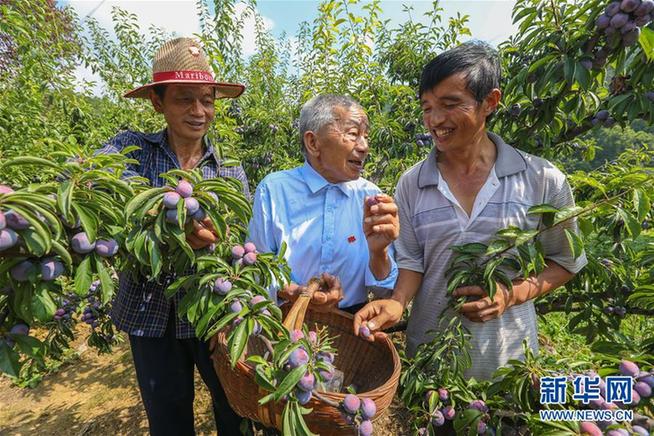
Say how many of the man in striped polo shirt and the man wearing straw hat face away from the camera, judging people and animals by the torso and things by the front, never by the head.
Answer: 0

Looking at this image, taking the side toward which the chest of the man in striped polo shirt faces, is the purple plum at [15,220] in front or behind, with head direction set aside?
in front

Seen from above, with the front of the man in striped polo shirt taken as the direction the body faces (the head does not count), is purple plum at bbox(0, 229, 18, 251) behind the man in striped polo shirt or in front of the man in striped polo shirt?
in front

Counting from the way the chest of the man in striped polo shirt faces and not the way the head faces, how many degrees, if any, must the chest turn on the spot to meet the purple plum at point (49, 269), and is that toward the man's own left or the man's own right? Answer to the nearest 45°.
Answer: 0° — they already face it

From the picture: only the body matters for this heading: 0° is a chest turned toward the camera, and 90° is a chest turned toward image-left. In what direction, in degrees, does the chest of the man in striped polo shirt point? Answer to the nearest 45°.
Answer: approximately 45°

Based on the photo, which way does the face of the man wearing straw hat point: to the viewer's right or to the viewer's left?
to the viewer's right

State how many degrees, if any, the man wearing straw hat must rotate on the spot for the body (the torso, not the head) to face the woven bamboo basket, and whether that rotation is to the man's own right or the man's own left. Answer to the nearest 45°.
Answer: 0° — they already face it

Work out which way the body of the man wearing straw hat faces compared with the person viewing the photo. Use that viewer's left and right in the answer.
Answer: facing the viewer and to the right of the viewer

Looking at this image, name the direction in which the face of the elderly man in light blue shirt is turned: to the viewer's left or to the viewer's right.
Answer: to the viewer's right
